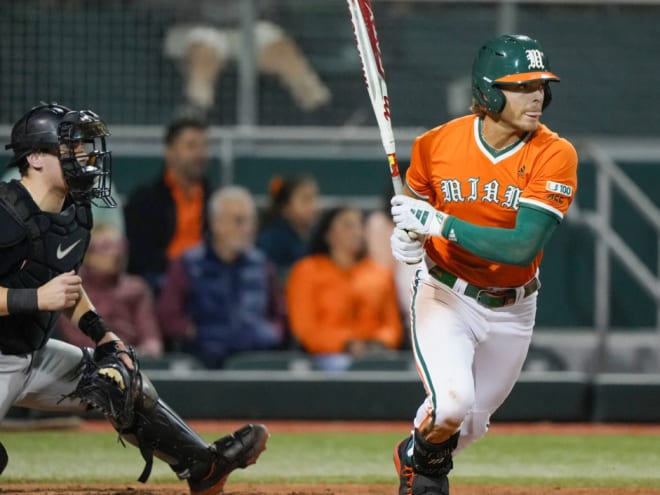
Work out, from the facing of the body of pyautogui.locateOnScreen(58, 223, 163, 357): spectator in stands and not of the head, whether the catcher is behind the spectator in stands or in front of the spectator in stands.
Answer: in front

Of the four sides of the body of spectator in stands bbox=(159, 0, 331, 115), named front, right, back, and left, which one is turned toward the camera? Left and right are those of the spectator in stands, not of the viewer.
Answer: front

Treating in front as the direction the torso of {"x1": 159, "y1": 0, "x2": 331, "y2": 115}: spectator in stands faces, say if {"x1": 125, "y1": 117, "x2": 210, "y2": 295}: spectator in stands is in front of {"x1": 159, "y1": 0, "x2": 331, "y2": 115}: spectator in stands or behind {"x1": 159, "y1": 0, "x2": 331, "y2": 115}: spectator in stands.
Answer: in front

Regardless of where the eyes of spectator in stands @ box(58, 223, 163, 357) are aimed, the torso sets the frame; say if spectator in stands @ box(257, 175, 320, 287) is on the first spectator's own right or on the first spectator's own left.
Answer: on the first spectator's own left

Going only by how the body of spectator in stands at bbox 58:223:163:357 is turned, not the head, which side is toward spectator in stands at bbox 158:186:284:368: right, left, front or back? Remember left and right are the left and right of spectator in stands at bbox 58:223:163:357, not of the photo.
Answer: left

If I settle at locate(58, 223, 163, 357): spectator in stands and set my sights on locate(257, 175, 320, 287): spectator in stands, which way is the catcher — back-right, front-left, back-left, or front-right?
back-right

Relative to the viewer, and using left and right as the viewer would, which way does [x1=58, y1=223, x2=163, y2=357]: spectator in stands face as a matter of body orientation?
facing the viewer

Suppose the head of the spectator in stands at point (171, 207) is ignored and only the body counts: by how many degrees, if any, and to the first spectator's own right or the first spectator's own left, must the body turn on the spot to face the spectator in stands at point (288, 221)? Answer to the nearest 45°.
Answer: approximately 45° to the first spectator's own left

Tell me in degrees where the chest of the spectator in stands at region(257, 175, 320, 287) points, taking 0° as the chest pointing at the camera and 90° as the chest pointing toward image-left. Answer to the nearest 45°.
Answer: approximately 315°

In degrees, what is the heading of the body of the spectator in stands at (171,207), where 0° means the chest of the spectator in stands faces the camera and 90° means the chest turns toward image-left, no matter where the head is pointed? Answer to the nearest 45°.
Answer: approximately 315°

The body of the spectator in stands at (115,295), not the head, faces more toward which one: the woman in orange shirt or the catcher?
the catcher

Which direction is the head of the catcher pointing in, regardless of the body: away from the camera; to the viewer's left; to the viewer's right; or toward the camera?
to the viewer's right
